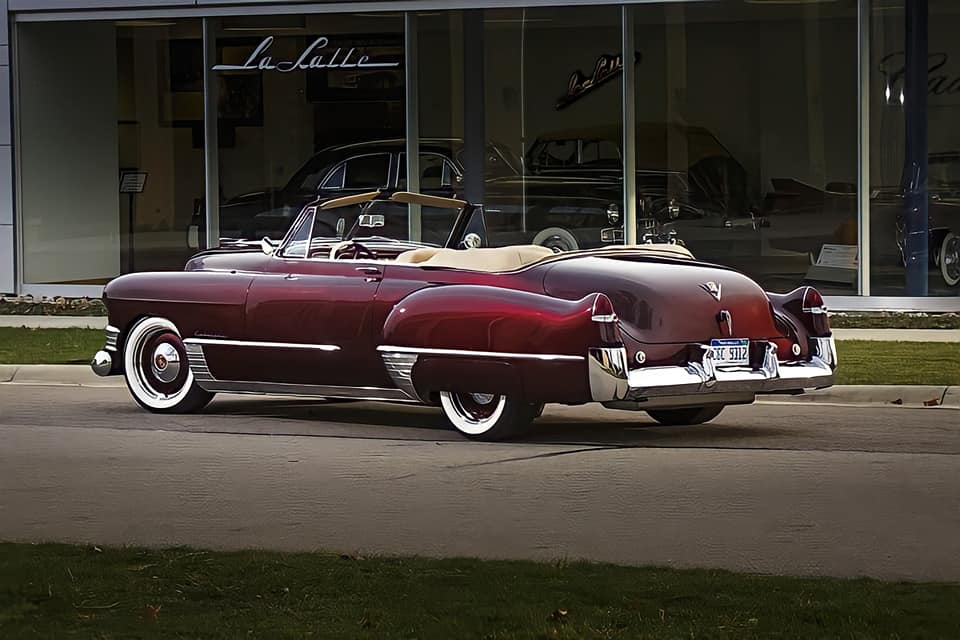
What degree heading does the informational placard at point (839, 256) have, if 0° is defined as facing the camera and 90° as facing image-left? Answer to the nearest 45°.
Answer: approximately 0°

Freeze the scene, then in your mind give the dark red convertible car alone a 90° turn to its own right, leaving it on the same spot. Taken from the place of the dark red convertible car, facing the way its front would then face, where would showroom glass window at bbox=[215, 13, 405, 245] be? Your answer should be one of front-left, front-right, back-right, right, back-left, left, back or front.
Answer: front-left

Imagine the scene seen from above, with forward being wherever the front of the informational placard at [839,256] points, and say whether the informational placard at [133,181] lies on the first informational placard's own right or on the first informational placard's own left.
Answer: on the first informational placard's own right

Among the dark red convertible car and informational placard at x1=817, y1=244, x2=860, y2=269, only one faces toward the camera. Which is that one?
the informational placard

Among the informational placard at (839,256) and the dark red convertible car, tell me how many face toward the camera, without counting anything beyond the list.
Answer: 1

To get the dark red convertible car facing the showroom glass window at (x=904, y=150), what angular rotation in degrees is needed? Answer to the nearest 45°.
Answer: approximately 90° to its right

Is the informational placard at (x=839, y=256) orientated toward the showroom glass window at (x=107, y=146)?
no

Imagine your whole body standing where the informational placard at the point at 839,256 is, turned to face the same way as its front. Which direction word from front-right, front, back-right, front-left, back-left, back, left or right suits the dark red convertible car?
front

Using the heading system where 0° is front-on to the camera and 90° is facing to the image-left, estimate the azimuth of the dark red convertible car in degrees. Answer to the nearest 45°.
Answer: approximately 135°

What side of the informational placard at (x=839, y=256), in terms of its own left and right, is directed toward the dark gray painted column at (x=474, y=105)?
right

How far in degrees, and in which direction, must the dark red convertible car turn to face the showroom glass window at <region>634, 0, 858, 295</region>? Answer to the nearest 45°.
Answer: approximately 45° to its right

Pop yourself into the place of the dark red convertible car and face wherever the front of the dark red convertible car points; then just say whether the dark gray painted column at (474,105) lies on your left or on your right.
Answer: on your right

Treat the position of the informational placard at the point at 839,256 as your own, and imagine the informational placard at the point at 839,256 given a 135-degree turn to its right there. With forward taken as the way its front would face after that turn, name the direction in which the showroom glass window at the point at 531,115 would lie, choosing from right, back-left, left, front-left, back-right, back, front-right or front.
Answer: front-left

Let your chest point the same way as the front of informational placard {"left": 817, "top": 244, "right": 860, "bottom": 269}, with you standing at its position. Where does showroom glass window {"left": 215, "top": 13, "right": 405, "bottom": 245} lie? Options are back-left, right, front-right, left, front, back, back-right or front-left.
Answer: right

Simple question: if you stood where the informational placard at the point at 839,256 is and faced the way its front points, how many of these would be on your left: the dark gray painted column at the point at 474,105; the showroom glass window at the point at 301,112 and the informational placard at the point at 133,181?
0
